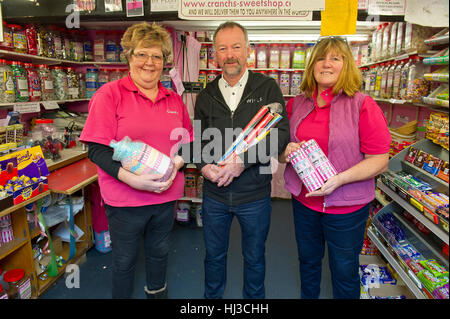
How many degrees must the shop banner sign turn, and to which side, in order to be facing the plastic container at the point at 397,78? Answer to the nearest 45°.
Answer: approximately 135° to its left

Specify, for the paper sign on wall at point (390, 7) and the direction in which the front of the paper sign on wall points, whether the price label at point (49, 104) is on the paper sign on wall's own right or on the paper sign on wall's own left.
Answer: on the paper sign on wall's own right

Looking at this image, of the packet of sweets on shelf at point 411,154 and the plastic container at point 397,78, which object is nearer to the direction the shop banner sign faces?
the packet of sweets on shelf

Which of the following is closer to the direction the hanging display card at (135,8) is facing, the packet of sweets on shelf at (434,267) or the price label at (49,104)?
the packet of sweets on shelf

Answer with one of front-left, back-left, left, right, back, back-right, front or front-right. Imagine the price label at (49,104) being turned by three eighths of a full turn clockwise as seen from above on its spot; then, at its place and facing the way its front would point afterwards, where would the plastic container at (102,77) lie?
right
